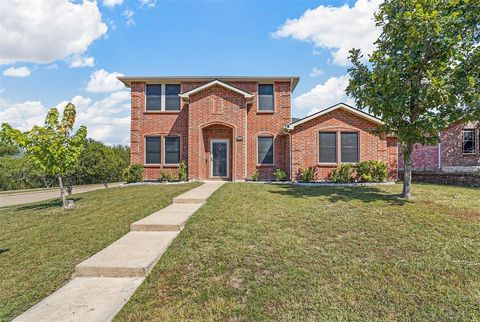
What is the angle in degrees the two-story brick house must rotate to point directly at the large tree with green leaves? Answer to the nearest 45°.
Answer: approximately 45° to its left

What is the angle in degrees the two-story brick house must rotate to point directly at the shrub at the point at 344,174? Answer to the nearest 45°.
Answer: approximately 90° to its left

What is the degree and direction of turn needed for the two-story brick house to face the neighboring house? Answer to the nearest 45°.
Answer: approximately 90° to its left

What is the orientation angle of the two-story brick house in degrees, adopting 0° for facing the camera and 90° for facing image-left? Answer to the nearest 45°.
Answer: approximately 0°

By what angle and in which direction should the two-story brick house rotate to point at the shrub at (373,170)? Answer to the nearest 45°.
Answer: approximately 90° to its left

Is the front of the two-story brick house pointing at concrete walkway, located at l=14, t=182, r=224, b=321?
yes

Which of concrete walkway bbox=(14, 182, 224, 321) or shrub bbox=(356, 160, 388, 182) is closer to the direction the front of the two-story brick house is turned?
the concrete walkway
